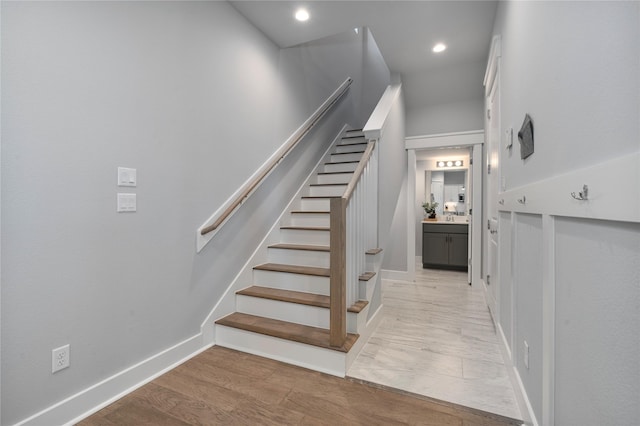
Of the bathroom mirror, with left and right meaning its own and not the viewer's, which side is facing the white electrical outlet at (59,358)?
front

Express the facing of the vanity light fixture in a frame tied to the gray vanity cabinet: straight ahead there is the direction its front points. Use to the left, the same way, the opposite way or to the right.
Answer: the same way

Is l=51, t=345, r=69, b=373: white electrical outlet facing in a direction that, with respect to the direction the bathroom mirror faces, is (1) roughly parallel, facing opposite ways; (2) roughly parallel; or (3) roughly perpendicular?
roughly perpendicular

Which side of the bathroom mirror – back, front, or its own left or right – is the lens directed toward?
front

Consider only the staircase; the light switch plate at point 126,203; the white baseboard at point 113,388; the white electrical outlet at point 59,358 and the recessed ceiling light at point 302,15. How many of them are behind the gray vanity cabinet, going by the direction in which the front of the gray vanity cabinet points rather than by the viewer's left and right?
0

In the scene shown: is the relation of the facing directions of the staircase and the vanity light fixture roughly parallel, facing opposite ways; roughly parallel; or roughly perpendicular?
roughly parallel

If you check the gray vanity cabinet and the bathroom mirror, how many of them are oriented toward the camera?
2

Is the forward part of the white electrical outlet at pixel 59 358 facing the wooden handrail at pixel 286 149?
no

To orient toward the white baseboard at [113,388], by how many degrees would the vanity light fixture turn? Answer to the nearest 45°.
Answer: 0° — it already faces it

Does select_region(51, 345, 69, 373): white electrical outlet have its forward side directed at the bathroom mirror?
no

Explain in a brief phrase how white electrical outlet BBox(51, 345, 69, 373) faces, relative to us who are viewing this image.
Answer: facing the viewer and to the right of the viewer

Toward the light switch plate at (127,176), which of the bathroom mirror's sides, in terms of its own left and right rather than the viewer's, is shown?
front

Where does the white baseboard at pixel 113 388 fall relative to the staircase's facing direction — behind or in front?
in front

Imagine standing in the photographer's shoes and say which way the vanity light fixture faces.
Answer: facing the viewer

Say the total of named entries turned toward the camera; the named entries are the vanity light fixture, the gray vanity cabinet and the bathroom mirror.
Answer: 3

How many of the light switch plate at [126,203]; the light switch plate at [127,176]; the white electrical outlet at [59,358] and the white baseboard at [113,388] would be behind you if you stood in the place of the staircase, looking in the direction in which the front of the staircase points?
0

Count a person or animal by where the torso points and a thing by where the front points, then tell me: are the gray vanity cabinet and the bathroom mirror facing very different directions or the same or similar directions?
same or similar directions
